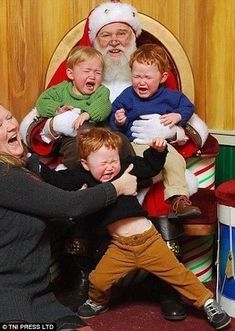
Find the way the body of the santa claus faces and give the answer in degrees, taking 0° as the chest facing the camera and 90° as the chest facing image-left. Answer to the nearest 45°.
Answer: approximately 0°
